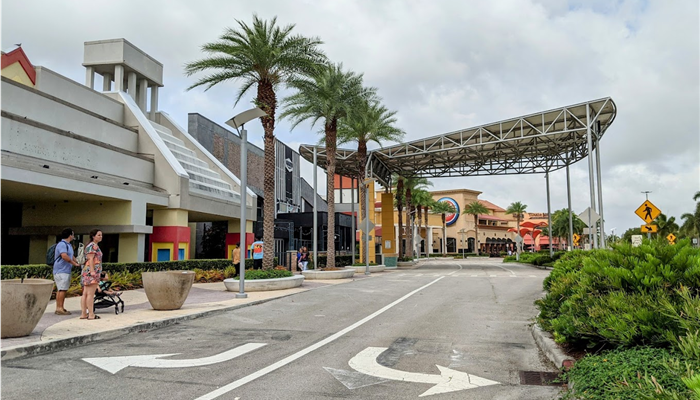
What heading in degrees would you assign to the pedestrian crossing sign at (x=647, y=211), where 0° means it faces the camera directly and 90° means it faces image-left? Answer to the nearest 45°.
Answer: approximately 0°

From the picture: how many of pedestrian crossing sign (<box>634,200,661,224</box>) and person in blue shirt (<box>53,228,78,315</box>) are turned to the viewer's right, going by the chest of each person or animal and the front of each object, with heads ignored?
1

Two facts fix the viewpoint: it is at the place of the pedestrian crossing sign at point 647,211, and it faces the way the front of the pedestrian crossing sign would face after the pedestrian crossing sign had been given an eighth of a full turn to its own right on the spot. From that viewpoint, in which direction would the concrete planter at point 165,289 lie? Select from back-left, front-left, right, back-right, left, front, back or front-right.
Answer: front

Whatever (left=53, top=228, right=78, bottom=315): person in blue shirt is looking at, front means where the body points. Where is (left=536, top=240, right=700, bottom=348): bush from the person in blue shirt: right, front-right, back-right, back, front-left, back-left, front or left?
front-right

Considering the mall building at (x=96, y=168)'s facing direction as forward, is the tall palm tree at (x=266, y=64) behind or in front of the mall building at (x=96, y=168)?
in front

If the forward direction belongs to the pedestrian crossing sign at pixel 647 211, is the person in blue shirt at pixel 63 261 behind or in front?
in front

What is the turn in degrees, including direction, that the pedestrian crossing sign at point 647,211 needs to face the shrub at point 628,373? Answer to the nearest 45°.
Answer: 0° — it already faces it

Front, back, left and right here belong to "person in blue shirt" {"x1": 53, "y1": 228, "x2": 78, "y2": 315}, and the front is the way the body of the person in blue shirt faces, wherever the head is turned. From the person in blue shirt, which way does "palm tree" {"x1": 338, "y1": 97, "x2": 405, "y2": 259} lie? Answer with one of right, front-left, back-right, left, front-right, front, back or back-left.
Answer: front-left

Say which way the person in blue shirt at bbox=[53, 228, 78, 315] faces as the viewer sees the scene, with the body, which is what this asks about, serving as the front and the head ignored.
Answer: to the viewer's right

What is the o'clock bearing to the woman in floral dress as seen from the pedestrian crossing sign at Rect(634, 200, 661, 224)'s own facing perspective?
The woman in floral dress is roughly at 1 o'clock from the pedestrian crossing sign.

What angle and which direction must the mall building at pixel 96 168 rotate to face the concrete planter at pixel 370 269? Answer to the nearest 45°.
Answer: approximately 45° to its left

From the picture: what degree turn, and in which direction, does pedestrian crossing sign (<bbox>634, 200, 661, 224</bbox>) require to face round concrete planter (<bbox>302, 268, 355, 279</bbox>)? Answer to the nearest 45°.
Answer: approximately 90° to its right

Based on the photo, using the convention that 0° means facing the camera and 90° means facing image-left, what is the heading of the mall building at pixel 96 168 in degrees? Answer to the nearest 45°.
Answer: approximately 315°

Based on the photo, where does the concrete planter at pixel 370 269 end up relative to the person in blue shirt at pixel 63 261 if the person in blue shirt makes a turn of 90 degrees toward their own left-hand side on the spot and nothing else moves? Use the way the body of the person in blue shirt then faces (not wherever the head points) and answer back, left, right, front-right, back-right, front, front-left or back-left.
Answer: front-right

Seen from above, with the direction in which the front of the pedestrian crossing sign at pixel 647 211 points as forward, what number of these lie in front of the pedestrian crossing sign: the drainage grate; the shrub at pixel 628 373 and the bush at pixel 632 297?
3

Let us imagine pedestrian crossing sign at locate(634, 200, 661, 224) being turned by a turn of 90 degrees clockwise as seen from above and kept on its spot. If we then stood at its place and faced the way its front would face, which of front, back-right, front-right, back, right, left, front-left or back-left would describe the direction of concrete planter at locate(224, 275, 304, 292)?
front-left
